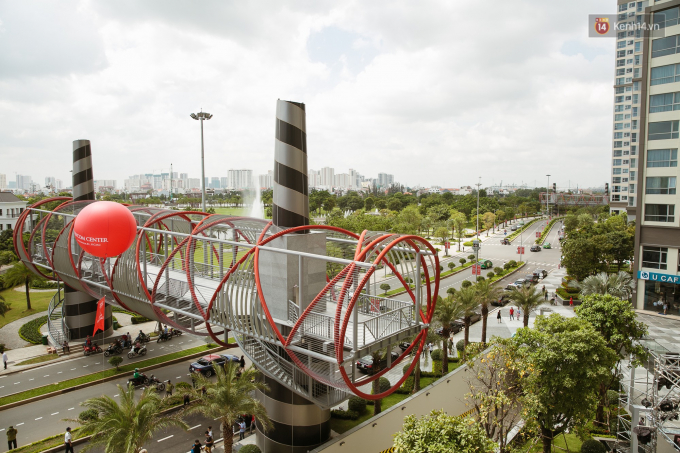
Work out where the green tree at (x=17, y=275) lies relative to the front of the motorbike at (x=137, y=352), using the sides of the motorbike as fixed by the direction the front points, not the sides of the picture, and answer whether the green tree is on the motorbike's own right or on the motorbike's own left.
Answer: on the motorbike's own right

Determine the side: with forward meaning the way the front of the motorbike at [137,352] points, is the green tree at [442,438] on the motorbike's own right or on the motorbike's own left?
on the motorbike's own left

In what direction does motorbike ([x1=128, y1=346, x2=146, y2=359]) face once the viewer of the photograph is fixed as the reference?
facing to the left of the viewer

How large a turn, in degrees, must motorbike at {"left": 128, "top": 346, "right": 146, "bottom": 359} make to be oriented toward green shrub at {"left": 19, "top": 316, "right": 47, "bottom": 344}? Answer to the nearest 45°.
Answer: approximately 45° to its right

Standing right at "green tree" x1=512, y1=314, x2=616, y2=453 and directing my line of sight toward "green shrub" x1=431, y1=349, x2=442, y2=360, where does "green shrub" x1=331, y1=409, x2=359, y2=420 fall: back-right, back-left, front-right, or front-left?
front-left

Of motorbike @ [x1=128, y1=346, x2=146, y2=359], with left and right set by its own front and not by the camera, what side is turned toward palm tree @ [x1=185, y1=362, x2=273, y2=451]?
left

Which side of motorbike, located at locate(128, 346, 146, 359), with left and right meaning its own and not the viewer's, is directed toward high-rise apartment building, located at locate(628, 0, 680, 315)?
back

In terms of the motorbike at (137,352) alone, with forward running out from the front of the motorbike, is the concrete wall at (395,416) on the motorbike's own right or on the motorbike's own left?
on the motorbike's own left

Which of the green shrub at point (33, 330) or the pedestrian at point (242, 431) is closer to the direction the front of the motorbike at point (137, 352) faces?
the green shrub

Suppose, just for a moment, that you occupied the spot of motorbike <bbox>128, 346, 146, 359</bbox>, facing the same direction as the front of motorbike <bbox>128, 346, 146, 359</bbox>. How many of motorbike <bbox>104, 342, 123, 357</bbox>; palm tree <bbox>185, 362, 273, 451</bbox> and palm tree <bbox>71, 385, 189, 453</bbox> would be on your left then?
2

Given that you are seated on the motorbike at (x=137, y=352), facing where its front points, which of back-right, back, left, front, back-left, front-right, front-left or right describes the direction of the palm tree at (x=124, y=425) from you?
left

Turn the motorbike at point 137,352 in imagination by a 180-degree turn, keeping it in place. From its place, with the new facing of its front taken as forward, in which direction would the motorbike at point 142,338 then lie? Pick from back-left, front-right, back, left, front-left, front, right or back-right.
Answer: left

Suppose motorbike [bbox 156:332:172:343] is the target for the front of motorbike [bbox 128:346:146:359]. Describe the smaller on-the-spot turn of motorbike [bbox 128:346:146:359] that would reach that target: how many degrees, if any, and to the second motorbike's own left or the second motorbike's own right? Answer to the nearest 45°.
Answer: approximately 135° to the second motorbike's own right

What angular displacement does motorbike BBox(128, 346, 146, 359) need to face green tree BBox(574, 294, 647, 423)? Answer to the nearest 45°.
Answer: approximately 135° to its left

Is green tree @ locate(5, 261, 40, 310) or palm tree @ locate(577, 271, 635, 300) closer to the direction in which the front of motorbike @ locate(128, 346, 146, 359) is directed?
the green tree

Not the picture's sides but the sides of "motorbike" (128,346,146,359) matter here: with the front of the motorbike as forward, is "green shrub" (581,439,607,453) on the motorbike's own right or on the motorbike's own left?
on the motorbike's own left

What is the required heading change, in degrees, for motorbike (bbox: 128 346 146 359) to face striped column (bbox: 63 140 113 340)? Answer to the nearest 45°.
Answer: approximately 45° to its right
